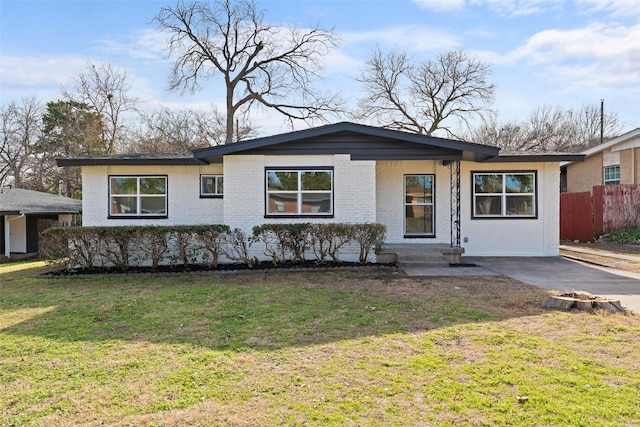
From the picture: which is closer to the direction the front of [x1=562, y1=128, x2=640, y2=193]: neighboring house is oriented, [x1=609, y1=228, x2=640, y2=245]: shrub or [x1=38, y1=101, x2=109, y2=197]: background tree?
the shrub

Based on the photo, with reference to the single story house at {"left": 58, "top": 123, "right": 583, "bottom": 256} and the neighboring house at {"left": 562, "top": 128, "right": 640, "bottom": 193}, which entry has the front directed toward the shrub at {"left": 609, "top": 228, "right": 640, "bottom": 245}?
the neighboring house

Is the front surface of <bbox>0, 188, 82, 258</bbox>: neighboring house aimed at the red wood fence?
no

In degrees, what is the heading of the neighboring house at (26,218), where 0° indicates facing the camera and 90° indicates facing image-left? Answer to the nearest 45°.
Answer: approximately 0°

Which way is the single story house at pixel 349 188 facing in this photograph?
toward the camera

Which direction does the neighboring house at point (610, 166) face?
toward the camera

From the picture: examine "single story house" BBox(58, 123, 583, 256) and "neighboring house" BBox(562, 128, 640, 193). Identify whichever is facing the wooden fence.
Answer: the neighboring house

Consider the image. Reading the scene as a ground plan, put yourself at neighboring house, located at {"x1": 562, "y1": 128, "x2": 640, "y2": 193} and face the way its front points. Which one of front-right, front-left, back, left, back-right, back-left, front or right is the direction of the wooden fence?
front

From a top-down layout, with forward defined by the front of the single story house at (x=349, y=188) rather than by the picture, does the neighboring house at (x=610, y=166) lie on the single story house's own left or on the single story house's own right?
on the single story house's own left

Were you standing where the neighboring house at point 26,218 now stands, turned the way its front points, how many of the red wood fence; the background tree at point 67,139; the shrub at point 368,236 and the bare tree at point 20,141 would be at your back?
2

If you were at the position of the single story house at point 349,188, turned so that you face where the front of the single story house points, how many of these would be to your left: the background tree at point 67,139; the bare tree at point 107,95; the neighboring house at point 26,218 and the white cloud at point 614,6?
1

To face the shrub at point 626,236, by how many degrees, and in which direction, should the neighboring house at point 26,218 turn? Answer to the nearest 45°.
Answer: approximately 45° to its left

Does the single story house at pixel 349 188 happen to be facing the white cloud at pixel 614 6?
no

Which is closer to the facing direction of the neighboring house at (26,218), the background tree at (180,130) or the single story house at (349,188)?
the single story house

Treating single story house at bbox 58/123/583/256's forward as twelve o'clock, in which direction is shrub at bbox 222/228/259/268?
The shrub is roughly at 2 o'clock from the single story house.

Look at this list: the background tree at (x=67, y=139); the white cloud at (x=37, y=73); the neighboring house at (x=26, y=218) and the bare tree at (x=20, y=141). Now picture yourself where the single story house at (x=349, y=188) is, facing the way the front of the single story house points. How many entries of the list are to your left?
0
